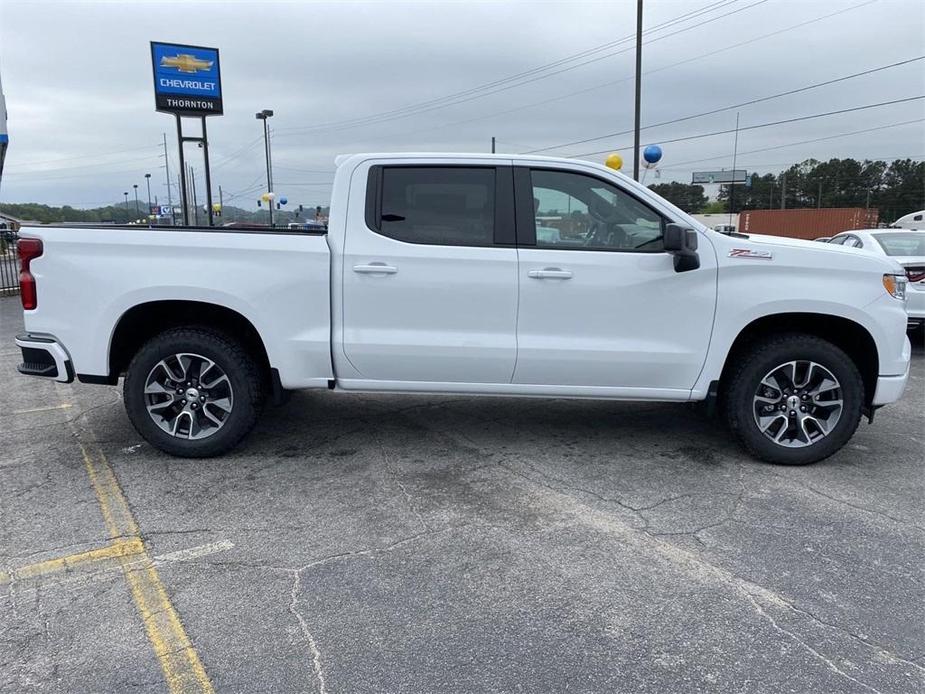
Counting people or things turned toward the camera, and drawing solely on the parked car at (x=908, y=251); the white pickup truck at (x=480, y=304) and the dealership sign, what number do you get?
1

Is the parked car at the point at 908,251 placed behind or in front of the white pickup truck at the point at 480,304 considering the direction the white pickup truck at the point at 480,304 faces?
in front

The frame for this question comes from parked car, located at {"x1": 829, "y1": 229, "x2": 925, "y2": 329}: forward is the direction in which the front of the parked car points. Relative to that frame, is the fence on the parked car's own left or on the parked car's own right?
on the parked car's own left

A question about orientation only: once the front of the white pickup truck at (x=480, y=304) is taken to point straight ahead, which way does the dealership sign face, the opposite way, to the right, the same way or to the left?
to the right

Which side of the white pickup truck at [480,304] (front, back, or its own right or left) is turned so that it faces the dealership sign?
left

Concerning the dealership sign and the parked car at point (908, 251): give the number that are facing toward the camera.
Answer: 1

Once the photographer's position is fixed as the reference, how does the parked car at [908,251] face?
facing away from the viewer and to the left of the viewer

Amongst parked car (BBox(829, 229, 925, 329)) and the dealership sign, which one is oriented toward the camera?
the dealership sign

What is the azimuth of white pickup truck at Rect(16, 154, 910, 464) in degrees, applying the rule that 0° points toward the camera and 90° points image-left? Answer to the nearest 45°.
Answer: approximately 270°

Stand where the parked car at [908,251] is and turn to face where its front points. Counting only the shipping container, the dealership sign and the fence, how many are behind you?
0

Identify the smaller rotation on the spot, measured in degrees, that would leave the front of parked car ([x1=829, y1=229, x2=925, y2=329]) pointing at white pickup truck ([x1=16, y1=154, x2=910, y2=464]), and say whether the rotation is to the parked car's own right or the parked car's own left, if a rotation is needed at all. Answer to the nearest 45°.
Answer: approximately 135° to the parked car's own left

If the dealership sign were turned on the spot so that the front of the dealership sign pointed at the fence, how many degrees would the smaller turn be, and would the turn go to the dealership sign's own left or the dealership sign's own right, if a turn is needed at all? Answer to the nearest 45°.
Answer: approximately 45° to the dealership sign's own right

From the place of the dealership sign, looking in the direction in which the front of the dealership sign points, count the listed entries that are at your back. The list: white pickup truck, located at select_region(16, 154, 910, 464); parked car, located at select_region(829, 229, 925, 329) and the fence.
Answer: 0

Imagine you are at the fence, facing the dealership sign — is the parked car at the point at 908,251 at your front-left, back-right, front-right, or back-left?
back-right

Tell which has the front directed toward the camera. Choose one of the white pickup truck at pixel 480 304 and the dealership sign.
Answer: the dealership sign

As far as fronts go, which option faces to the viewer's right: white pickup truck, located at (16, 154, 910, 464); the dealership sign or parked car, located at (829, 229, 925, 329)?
the white pickup truck

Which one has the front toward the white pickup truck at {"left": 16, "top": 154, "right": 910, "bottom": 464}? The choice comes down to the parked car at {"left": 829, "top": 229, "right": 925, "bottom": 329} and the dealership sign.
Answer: the dealership sign

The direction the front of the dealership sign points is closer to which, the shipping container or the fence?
the fence

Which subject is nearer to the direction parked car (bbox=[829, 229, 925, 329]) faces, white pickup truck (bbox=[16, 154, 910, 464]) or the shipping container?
the shipping container

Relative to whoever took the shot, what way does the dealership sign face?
facing the viewer

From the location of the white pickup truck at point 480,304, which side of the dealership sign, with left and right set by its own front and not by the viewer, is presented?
front
